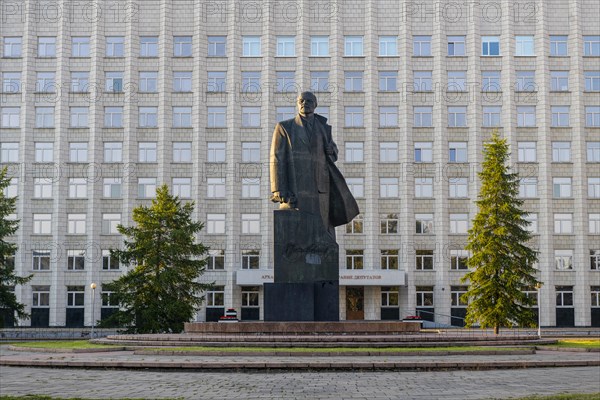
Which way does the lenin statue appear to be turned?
toward the camera
